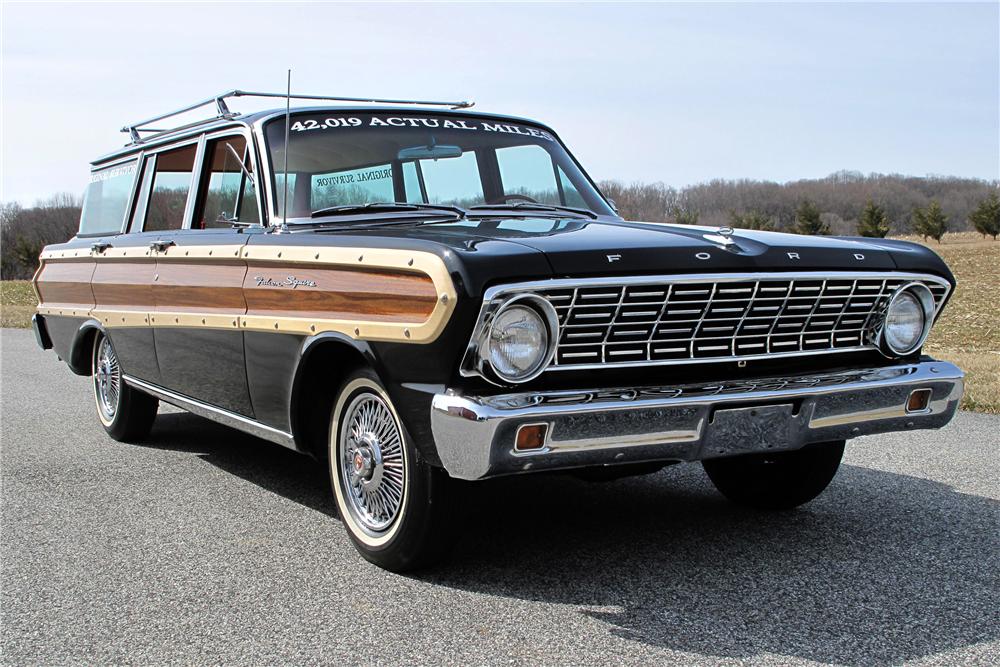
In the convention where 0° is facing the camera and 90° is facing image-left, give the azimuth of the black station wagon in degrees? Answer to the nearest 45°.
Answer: approximately 315°
